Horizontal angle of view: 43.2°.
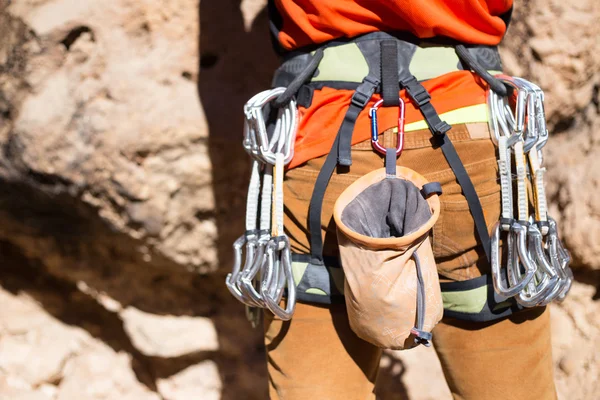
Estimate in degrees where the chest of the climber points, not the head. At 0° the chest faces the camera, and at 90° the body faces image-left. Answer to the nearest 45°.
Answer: approximately 180°
